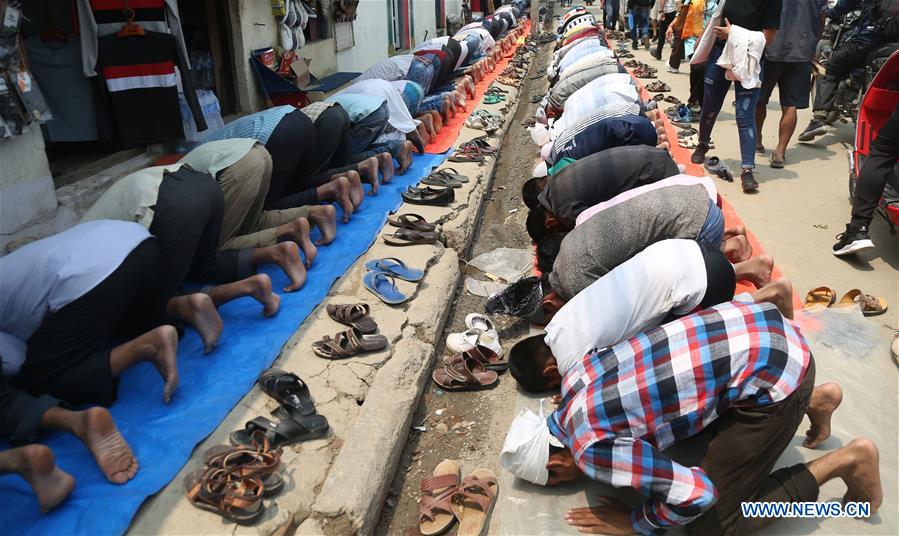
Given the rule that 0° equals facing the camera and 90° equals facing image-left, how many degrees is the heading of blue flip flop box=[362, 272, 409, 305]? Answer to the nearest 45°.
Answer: approximately 135°

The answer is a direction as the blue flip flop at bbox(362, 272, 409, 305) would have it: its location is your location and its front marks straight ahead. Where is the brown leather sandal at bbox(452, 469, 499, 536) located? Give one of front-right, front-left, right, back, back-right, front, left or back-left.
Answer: back-left

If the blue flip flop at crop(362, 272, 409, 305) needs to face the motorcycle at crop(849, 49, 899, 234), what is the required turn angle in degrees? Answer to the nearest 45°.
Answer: approximately 135° to its right

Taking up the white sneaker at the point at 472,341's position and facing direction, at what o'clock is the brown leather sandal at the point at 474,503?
The brown leather sandal is roughly at 9 o'clock from the white sneaker.

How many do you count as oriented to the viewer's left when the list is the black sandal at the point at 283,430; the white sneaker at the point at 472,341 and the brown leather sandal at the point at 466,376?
3

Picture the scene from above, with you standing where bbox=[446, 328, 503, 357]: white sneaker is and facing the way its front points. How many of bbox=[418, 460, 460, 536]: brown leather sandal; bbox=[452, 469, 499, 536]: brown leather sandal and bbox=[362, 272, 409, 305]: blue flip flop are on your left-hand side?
2

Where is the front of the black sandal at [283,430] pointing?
to the viewer's left

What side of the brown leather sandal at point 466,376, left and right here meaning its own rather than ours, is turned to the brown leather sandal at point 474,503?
left

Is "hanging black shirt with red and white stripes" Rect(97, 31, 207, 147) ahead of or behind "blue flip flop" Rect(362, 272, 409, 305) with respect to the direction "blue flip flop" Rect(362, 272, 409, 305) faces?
ahead

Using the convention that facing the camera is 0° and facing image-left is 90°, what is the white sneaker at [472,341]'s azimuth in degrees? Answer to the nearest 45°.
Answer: approximately 90°
